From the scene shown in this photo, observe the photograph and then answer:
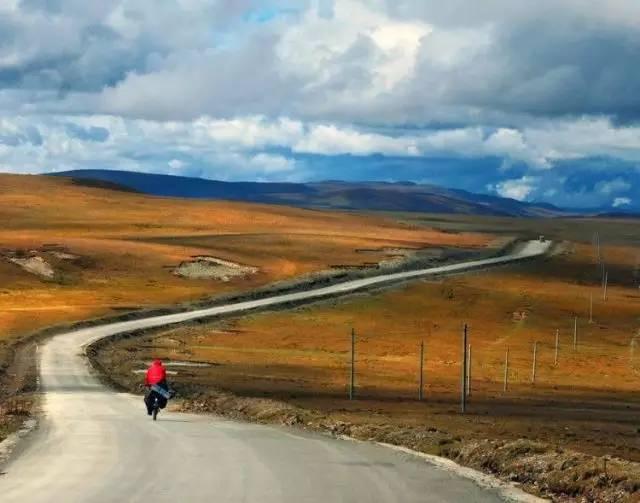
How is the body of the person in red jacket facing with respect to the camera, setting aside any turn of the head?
away from the camera
